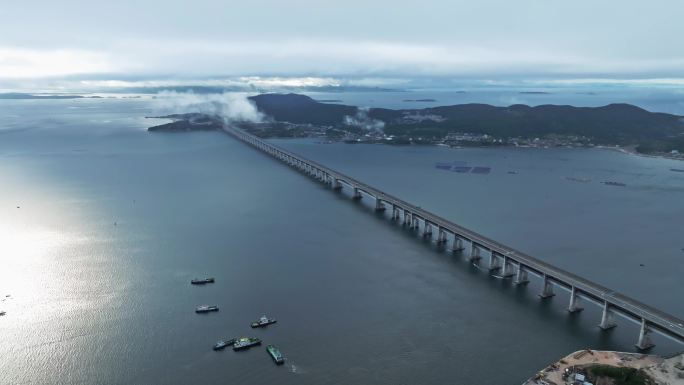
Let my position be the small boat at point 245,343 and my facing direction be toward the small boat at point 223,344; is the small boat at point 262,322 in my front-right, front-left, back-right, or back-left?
back-right

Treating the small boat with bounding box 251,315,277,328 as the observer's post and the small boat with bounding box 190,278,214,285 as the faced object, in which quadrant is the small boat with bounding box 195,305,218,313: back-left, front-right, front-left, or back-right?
front-left

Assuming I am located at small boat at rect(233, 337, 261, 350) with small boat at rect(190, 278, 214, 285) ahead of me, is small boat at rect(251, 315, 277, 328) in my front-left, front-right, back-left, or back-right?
front-right
